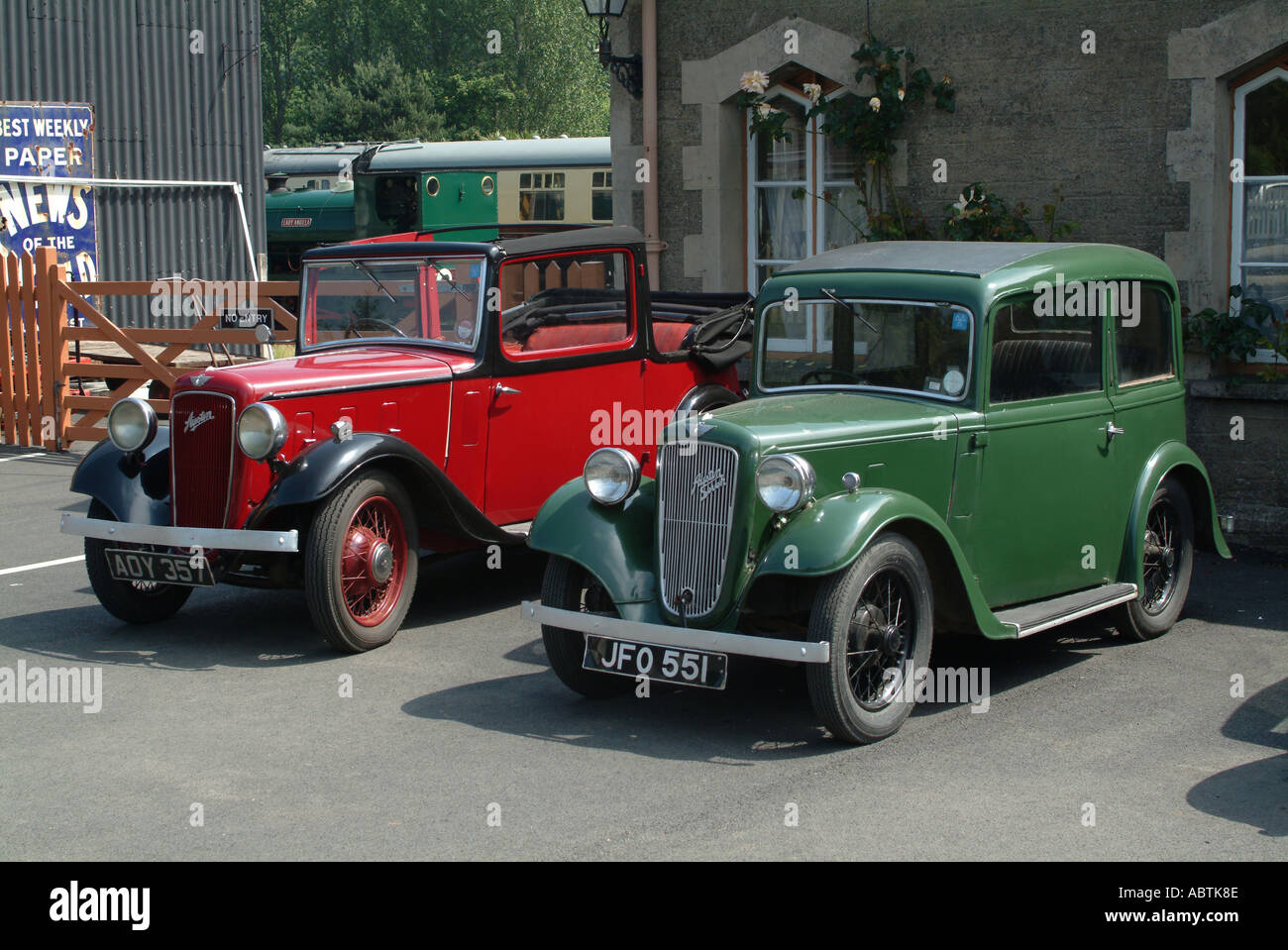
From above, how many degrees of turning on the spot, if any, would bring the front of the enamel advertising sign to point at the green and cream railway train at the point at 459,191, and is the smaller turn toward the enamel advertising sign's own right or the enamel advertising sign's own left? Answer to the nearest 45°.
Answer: approximately 135° to the enamel advertising sign's own left

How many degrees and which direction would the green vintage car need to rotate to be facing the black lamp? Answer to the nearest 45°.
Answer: approximately 135° to its right

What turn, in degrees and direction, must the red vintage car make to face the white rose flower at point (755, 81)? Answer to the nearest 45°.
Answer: approximately 180°

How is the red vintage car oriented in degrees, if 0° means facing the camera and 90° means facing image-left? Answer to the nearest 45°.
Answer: approximately 45°

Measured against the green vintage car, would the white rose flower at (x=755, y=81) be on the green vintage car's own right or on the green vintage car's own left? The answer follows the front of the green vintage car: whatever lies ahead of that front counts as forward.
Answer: on the green vintage car's own right

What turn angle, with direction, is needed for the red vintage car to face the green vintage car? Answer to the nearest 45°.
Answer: approximately 90° to its left

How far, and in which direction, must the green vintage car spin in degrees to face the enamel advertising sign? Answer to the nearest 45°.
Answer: approximately 90° to its right
